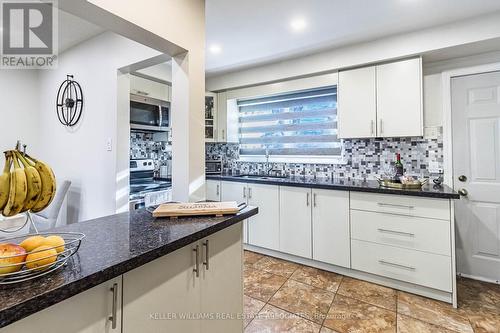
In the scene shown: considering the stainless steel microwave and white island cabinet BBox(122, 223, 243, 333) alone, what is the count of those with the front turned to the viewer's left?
0

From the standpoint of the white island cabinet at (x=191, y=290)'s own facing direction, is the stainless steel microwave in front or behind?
behind

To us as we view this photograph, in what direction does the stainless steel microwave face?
facing the viewer and to the right of the viewer

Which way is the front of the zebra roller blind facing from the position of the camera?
facing the viewer and to the left of the viewer

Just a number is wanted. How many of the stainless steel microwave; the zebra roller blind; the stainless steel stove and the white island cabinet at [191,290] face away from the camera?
0

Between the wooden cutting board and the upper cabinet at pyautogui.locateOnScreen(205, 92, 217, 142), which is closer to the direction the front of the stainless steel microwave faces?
the wooden cutting board

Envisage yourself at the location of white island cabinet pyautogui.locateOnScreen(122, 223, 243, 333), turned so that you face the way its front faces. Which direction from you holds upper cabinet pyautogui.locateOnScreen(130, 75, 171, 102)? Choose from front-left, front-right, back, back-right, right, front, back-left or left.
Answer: back-left

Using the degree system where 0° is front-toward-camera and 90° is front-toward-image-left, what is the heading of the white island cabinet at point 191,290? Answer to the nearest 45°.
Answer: approximately 315°

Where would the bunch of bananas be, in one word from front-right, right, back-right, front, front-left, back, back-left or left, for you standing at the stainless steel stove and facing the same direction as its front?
front-right

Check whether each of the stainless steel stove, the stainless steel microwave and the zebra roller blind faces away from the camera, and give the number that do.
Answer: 0

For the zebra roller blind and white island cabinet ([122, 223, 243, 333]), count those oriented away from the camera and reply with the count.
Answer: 0
